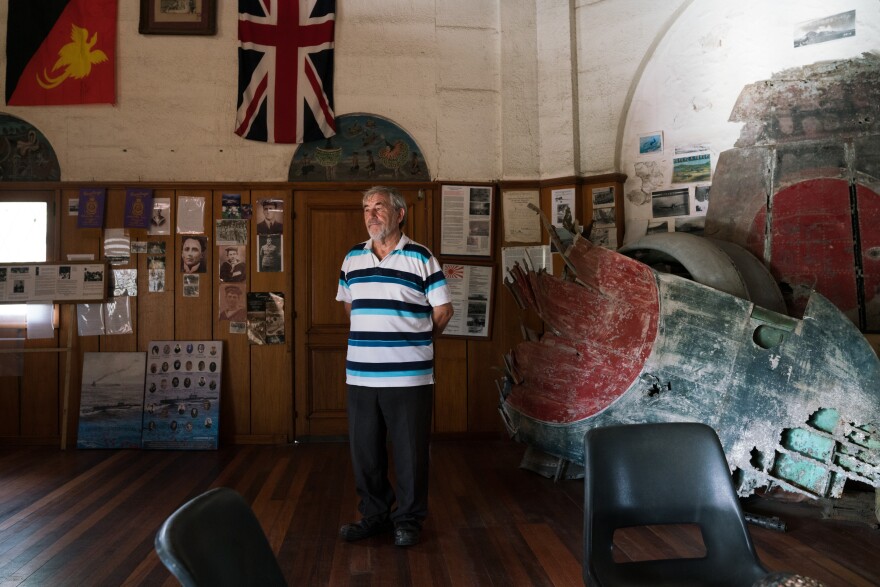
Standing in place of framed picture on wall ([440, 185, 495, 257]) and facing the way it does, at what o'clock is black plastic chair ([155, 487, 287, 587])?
The black plastic chair is roughly at 12 o'clock from the framed picture on wall.

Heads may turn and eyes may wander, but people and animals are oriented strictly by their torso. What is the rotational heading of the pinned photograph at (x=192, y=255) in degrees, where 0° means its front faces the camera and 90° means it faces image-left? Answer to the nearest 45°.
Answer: approximately 0°

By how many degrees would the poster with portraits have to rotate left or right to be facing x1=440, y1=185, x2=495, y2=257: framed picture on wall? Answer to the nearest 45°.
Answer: approximately 90° to its left

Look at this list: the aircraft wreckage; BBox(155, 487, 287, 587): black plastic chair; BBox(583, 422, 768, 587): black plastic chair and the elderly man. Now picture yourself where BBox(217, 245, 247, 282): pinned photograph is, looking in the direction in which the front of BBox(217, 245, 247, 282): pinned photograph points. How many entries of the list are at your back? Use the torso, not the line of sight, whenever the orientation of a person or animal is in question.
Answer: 0

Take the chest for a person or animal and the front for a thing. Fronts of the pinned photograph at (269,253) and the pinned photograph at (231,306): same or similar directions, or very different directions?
same or similar directions

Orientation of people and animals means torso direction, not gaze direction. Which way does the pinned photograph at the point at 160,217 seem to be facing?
toward the camera

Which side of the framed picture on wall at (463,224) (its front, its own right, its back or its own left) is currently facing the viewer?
front

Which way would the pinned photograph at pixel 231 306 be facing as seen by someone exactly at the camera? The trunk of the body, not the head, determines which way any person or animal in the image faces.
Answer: facing the viewer

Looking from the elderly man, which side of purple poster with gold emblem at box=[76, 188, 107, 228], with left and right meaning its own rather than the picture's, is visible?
front

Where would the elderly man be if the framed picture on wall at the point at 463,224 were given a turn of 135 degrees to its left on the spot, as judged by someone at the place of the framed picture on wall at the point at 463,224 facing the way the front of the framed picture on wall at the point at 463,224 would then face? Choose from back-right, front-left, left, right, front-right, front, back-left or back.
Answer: back-right

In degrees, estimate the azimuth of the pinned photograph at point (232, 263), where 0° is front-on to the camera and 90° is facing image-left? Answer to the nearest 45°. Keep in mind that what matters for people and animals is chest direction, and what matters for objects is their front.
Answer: approximately 0°

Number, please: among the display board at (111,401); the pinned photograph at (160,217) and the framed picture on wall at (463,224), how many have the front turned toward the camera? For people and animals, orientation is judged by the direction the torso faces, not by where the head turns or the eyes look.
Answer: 3
